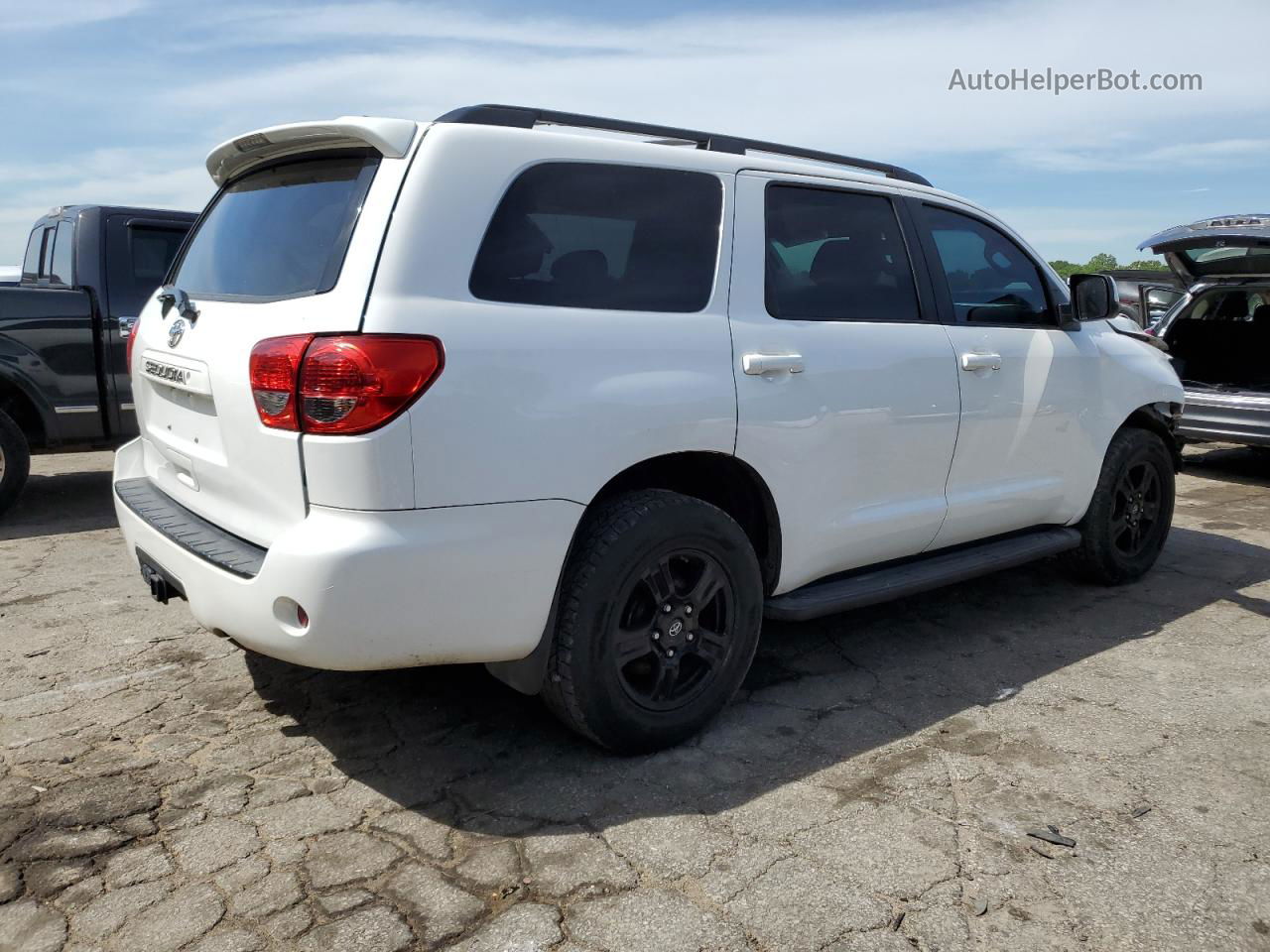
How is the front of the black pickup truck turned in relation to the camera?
facing away from the viewer and to the right of the viewer

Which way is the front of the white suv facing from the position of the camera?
facing away from the viewer and to the right of the viewer

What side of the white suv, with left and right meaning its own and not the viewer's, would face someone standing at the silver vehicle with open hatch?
front

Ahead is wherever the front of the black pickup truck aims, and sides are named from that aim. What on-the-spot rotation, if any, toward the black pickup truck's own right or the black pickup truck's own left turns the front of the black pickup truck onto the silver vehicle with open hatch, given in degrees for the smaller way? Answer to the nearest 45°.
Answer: approximately 45° to the black pickup truck's own right

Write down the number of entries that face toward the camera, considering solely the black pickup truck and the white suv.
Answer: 0

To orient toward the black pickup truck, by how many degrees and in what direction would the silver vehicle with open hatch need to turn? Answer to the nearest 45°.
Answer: approximately 135° to its left

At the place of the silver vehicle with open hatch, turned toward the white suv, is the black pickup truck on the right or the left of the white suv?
right

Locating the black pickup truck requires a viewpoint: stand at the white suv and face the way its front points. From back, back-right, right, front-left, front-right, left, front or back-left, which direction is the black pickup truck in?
left

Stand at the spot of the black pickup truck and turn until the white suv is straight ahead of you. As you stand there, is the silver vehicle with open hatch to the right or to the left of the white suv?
left

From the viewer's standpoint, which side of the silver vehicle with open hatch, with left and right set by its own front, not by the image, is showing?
back
